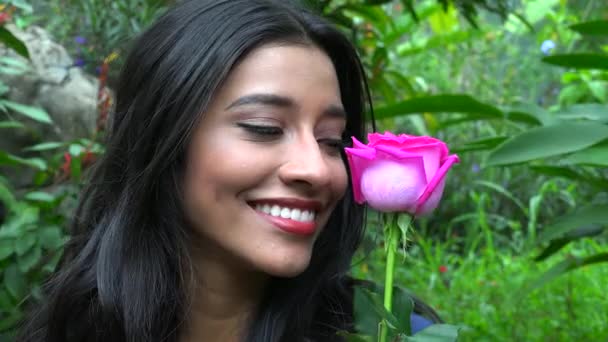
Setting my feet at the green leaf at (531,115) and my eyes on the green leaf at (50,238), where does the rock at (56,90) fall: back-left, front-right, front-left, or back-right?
front-right

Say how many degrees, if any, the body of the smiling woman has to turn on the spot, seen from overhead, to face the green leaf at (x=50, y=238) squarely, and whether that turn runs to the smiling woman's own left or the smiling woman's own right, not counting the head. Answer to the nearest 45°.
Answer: approximately 180°

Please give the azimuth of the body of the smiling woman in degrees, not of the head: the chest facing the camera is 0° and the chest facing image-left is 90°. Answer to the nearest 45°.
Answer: approximately 315°

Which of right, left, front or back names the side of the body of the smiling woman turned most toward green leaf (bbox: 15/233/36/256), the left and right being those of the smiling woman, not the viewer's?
back

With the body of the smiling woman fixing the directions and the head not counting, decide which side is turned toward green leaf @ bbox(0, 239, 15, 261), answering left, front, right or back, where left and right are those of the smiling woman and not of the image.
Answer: back

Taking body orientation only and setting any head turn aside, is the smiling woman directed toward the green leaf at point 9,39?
no

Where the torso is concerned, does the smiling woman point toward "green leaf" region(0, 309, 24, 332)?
no

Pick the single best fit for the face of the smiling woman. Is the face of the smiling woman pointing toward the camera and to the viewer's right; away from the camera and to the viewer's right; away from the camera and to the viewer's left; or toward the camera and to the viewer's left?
toward the camera and to the viewer's right

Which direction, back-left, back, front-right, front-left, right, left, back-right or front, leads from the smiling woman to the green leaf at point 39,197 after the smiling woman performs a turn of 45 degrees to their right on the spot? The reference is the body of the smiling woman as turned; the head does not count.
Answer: back-right

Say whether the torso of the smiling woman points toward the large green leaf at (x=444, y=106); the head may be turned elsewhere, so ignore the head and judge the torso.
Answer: no
